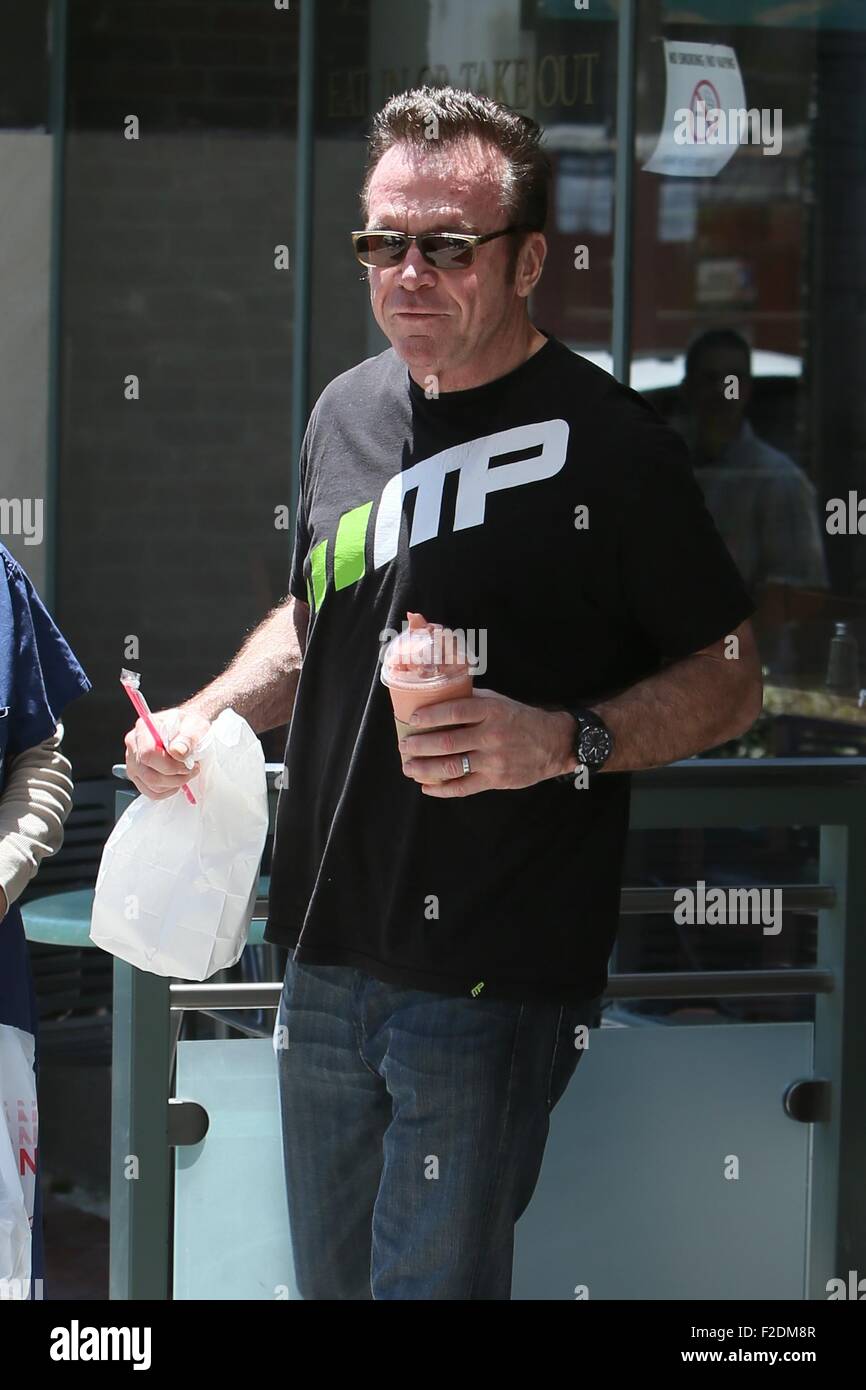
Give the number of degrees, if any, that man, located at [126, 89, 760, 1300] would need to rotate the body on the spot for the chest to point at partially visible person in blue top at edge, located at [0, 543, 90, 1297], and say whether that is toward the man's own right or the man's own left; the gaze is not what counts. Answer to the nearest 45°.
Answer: approximately 90° to the man's own right

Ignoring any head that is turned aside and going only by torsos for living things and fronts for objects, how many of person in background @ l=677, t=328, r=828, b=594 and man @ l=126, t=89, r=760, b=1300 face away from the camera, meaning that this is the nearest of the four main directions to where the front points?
0

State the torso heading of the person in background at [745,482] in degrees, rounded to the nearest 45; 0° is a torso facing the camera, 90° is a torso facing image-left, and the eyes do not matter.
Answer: approximately 45°

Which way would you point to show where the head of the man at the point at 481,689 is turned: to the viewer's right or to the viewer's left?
to the viewer's left
